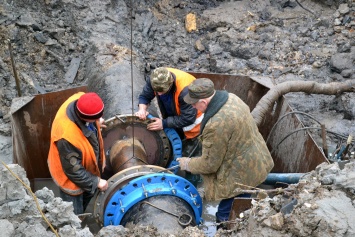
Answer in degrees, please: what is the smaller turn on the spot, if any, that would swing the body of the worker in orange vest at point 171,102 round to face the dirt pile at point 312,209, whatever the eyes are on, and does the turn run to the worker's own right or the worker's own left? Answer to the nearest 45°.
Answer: approximately 45° to the worker's own left

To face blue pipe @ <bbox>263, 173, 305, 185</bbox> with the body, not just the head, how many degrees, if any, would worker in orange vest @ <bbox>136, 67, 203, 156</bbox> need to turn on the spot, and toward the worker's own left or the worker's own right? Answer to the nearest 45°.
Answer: approximately 90° to the worker's own left

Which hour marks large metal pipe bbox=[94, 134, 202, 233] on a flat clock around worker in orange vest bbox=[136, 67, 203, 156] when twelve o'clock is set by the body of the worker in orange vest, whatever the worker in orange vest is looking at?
The large metal pipe is roughly at 11 o'clock from the worker in orange vest.

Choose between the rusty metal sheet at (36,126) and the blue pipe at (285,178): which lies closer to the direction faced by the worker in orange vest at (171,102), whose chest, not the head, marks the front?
the rusty metal sheet

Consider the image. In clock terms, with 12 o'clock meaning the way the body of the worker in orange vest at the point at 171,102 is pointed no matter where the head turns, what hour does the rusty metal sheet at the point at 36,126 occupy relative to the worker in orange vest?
The rusty metal sheet is roughly at 2 o'clock from the worker in orange vest.

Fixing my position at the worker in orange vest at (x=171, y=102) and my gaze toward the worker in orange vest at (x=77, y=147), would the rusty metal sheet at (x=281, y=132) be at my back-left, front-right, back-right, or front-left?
back-left

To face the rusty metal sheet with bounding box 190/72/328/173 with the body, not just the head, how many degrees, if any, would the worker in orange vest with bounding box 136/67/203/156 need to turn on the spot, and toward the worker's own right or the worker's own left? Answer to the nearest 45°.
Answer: approximately 180°

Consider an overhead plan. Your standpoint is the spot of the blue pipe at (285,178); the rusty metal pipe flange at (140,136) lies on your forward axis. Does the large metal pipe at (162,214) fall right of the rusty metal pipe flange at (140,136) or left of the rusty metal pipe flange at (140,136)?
left

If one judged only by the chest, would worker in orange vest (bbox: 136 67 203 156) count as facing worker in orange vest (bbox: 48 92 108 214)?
yes

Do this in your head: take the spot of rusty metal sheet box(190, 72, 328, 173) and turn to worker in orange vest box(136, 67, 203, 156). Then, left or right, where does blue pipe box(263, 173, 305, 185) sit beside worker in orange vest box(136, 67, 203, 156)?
left
